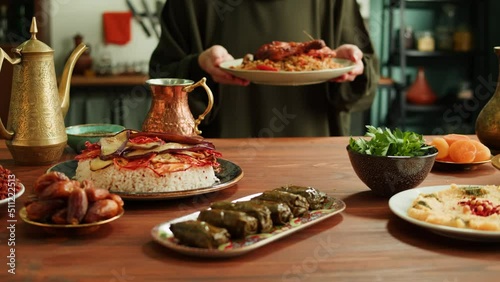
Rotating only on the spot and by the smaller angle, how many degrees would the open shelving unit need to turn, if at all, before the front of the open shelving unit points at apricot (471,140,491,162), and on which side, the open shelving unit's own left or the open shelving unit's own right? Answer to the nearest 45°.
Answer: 0° — it already faces it

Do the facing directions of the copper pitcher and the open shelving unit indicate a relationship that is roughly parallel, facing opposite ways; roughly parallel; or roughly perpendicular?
roughly perpendicular

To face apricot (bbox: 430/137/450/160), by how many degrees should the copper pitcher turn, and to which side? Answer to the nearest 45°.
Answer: approximately 180°

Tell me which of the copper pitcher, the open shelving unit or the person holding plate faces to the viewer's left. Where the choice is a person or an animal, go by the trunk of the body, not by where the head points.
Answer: the copper pitcher

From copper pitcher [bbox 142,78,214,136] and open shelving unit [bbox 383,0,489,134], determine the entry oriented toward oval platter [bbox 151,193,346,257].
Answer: the open shelving unit

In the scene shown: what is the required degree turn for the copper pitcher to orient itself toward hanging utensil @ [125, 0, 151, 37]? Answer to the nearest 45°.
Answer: approximately 90° to its right

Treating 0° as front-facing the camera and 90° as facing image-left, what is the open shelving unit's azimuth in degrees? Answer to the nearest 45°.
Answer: approximately 0°

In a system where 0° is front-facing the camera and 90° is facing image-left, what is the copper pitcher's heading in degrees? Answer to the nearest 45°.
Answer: approximately 90°
